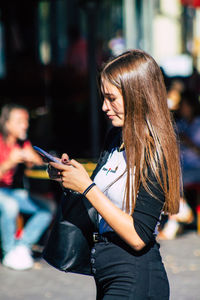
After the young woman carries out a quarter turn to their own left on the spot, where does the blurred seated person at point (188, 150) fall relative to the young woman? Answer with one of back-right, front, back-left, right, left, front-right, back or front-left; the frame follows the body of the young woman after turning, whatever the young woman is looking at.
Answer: back

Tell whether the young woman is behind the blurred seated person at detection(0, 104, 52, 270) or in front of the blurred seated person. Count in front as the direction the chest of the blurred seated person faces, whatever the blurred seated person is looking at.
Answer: in front

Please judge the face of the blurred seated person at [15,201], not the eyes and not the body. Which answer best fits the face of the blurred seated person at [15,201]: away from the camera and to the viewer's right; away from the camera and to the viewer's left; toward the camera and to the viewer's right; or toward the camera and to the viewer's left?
toward the camera and to the viewer's right

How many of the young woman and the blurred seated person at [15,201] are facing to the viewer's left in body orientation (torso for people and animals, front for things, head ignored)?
1

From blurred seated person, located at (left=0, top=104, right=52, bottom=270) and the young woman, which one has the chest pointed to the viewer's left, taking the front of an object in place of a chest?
the young woman

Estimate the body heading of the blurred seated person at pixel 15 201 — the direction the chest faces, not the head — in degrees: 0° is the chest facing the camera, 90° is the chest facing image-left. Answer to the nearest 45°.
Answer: approximately 315°

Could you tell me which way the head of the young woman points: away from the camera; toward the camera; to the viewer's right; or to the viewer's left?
to the viewer's left

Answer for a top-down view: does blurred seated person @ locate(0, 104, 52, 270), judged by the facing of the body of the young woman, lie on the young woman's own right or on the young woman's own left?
on the young woman's own right

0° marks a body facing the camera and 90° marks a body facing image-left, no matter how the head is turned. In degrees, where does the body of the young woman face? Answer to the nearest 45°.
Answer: approximately 90°
